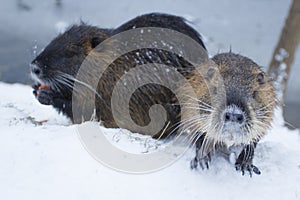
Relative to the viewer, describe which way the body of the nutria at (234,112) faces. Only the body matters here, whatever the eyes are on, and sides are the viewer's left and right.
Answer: facing the viewer
